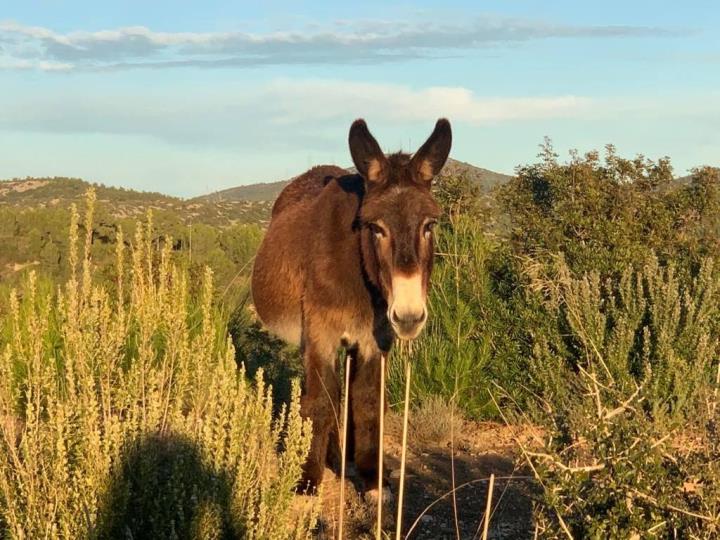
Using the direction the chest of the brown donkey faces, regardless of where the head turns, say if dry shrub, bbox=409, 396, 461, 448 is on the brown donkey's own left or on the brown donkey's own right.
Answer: on the brown donkey's own left

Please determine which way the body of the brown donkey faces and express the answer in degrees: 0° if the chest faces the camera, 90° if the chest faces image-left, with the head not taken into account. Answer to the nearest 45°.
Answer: approximately 315°

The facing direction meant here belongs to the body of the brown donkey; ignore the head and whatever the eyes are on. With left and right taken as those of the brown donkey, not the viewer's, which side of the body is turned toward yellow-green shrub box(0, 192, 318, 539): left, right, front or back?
right

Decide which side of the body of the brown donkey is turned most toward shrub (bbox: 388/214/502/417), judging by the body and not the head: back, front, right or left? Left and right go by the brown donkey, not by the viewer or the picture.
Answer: left
